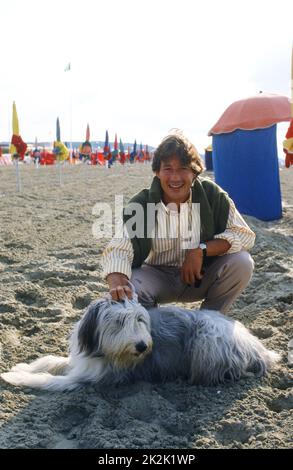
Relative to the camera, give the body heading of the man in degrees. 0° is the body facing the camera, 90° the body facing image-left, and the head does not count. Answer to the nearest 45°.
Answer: approximately 0°

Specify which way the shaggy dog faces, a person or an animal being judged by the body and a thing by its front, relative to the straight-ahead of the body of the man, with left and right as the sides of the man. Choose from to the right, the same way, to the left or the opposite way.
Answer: to the right

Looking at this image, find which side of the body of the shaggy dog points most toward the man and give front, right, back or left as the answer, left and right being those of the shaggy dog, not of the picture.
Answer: right

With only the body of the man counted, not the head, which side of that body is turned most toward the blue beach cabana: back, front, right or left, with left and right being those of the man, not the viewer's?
back

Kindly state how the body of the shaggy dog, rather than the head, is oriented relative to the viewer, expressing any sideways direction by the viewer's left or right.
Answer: facing to the left of the viewer

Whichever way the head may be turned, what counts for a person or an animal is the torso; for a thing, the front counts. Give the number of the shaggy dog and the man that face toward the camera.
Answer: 1

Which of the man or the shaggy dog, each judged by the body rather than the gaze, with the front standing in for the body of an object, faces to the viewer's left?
the shaggy dog

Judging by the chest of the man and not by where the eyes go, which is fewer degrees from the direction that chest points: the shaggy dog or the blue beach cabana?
the shaggy dog
